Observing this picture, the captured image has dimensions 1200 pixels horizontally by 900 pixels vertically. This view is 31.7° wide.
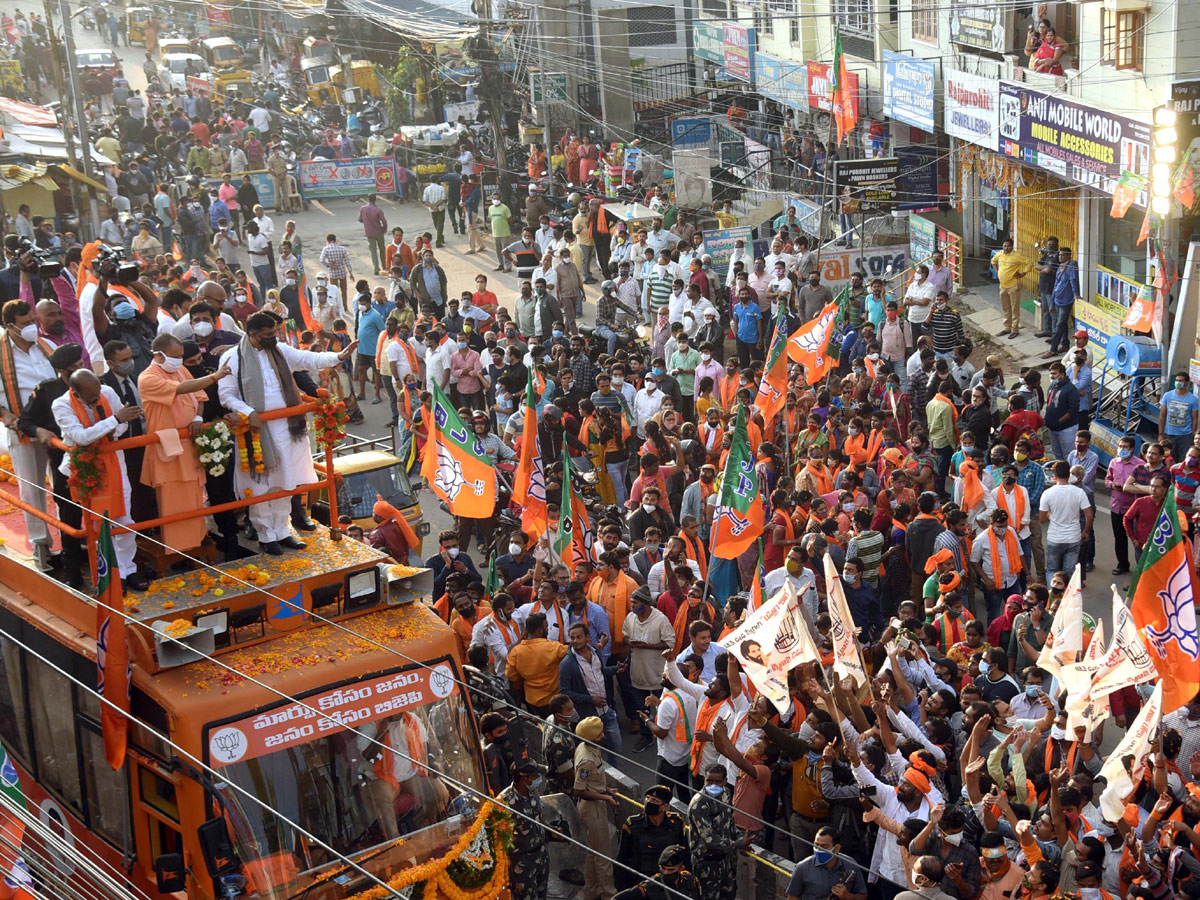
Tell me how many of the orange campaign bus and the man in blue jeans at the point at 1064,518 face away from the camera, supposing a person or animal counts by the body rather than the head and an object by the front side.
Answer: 1

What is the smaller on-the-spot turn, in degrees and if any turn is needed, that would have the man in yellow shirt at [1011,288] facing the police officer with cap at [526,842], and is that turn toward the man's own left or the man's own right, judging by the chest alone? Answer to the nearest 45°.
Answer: approximately 45° to the man's own left

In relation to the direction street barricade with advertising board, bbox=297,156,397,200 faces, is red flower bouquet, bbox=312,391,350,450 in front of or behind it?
in front

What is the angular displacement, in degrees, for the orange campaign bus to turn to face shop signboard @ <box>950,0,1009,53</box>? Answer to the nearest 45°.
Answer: approximately 90° to its left

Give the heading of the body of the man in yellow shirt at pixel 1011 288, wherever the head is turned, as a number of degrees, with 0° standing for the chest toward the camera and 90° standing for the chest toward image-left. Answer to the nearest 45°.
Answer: approximately 45°

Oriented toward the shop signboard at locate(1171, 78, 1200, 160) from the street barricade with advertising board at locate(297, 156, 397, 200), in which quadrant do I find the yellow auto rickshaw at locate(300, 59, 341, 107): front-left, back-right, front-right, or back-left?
back-left

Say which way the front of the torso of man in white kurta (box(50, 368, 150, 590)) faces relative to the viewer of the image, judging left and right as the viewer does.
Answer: facing the viewer and to the right of the viewer

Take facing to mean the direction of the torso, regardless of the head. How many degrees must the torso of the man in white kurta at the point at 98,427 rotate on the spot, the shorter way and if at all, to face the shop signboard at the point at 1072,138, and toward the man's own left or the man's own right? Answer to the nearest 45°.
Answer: approximately 90° to the man's own left

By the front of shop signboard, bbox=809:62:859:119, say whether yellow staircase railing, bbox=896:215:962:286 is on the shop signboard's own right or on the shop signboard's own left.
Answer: on the shop signboard's own left

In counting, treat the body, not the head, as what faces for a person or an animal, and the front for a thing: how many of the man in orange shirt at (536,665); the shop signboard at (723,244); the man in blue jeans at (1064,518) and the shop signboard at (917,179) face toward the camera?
2

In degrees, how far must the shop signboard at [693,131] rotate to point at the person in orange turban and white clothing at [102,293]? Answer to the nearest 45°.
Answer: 0° — it already faces them

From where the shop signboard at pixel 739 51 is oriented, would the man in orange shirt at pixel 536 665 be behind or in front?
in front

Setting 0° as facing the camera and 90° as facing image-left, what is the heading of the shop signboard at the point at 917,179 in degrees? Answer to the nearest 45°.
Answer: approximately 0°

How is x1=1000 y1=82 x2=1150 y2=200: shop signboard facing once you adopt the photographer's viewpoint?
facing the viewer and to the left of the viewer

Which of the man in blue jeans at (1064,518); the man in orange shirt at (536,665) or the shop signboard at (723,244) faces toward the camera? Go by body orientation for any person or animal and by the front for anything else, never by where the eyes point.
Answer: the shop signboard
